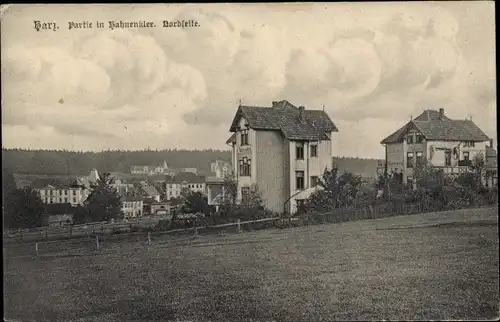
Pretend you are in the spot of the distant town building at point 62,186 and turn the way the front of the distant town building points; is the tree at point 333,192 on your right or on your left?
on your left

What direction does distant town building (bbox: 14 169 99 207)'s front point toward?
toward the camera

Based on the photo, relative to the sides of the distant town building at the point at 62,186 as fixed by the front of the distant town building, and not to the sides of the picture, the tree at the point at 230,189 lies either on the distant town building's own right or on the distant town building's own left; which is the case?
on the distant town building's own left

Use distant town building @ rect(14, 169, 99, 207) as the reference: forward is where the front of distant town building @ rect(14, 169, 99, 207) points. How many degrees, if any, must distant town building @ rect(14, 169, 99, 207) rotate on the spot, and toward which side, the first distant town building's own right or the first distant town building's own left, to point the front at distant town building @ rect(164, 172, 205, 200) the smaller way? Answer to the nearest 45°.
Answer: approximately 90° to the first distant town building's own left

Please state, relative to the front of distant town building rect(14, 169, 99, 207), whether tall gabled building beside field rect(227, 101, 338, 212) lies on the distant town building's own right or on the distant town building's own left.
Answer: on the distant town building's own left
